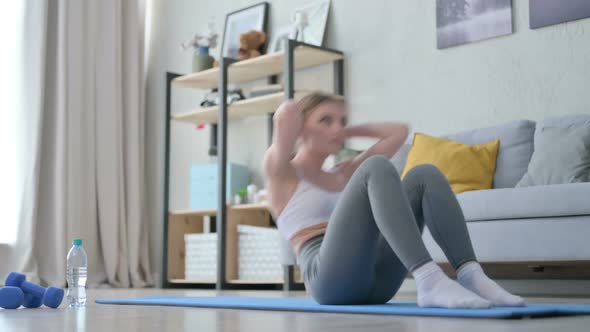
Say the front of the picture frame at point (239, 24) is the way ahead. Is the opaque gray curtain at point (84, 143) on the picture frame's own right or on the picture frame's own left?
on the picture frame's own right

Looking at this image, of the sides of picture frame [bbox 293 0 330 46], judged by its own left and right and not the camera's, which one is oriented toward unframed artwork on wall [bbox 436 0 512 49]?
left

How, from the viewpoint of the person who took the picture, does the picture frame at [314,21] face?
facing the viewer and to the left of the viewer

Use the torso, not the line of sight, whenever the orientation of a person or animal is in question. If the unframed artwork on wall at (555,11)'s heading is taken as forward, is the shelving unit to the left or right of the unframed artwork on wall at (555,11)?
on its right

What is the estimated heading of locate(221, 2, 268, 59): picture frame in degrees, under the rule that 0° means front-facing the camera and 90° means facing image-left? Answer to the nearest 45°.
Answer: approximately 45°

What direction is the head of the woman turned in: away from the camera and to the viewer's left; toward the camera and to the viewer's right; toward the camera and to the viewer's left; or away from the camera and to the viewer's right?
toward the camera and to the viewer's right

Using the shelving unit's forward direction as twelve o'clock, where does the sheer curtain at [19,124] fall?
The sheer curtain is roughly at 2 o'clock from the shelving unit.

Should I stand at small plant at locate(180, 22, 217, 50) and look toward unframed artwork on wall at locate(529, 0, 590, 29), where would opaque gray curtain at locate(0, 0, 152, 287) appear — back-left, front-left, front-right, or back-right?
back-right
